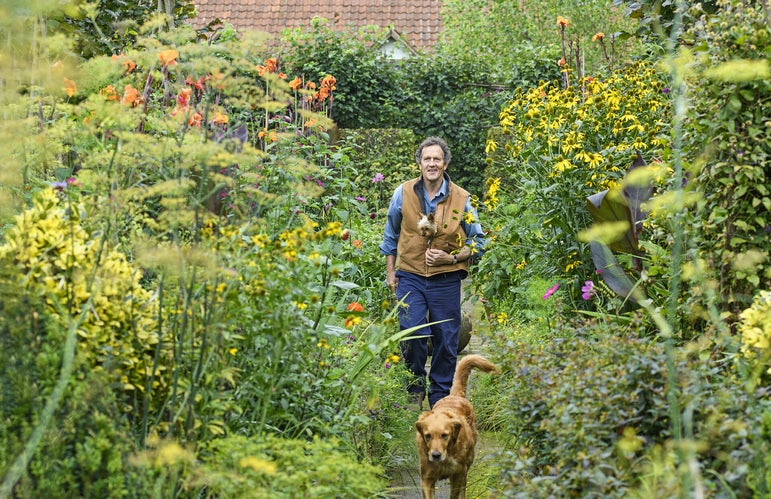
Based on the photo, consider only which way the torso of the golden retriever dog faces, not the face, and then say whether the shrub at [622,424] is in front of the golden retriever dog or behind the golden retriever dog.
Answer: in front

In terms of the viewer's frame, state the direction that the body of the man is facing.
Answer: toward the camera

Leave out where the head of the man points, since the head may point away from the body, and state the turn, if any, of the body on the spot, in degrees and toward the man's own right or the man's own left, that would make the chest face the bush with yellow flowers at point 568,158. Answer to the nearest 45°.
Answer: approximately 135° to the man's own left

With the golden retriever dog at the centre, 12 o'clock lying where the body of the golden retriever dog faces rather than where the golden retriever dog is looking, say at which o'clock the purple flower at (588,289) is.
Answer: The purple flower is roughly at 7 o'clock from the golden retriever dog.

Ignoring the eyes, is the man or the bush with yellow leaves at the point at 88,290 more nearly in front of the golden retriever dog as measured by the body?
the bush with yellow leaves

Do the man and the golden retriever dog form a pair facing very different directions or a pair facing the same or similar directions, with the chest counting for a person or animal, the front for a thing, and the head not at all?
same or similar directions

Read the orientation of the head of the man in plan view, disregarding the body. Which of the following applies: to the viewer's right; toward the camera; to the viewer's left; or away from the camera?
toward the camera

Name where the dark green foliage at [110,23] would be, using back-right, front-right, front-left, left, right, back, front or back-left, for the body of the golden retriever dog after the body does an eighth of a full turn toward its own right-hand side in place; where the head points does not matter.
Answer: right

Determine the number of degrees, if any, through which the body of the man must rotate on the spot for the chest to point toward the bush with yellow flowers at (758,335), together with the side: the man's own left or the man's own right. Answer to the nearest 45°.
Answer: approximately 45° to the man's own left

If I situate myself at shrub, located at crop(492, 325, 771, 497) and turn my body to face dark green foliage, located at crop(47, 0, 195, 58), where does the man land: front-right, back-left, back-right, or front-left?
front-right

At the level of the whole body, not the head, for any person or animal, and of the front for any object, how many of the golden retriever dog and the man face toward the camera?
2
